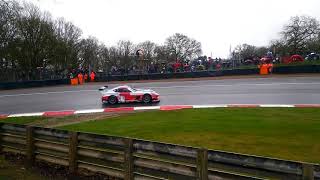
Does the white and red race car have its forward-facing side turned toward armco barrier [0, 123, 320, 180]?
no

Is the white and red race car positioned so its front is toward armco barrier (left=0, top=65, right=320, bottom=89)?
no

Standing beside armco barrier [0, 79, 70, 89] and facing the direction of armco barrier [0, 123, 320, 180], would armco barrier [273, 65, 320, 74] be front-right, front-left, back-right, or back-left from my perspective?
front-left

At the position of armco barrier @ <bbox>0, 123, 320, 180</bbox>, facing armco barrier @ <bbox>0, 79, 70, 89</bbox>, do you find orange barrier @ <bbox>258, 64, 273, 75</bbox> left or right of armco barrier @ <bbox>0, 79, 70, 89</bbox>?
right

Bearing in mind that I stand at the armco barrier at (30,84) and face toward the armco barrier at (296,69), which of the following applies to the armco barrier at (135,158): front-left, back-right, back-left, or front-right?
front-right
